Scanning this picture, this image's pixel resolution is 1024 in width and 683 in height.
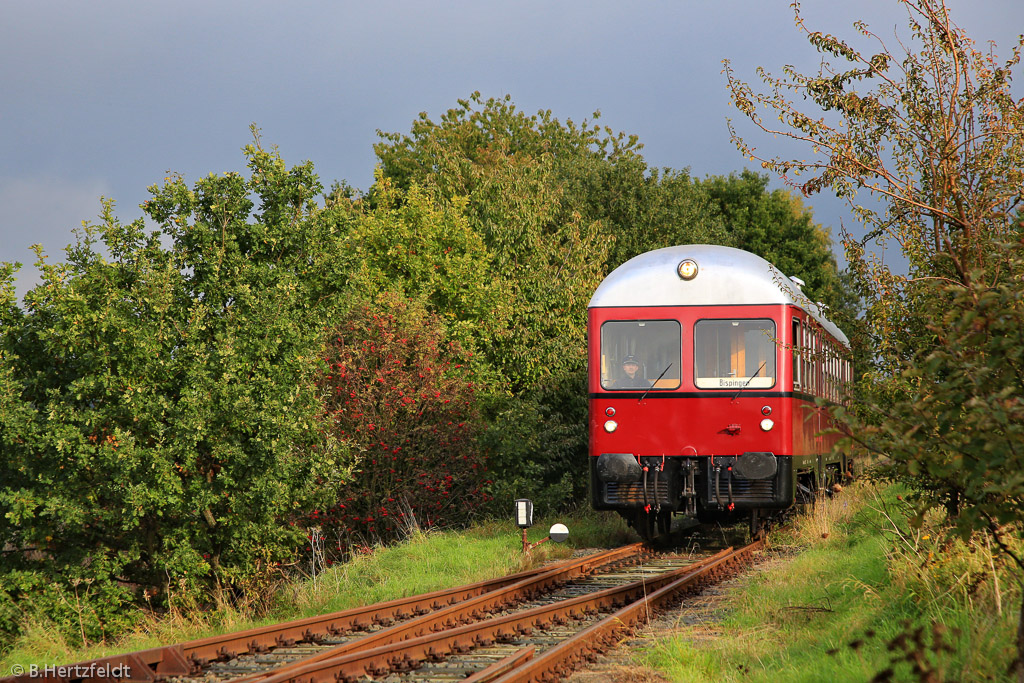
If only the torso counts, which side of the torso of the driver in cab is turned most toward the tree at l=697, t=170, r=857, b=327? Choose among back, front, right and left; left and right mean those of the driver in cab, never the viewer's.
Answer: back

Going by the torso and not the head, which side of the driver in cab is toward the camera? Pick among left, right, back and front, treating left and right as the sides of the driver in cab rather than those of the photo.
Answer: front

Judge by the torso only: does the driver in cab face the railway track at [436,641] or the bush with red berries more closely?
the railway track

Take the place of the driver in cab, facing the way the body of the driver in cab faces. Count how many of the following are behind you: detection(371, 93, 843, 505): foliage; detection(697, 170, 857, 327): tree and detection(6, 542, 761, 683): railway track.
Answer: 2

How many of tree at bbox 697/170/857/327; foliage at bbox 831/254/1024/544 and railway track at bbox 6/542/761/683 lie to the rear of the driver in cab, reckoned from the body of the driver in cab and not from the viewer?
1

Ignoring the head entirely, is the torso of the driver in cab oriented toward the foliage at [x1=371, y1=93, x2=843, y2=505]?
no

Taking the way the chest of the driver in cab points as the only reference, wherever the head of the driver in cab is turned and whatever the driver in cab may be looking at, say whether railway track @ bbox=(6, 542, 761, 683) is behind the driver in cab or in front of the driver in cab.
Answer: in front

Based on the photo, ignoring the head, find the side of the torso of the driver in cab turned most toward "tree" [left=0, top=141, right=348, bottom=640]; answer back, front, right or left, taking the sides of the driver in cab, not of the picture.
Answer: front

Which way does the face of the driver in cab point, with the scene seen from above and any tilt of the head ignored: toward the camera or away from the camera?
toward the camera

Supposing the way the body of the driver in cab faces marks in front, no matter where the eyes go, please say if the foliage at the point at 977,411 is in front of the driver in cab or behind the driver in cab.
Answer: in front

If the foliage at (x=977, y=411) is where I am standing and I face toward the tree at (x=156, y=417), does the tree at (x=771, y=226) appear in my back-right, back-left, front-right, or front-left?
front-right

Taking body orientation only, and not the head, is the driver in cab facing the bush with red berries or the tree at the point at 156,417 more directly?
the tree
